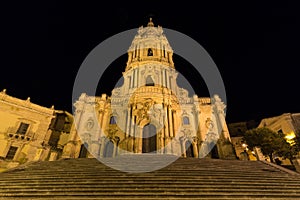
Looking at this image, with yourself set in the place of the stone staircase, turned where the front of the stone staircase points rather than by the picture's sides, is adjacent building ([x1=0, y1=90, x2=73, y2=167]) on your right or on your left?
on your right

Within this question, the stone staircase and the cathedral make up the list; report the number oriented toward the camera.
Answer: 2

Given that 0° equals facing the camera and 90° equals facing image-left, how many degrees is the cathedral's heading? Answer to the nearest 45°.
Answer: approximately 0°

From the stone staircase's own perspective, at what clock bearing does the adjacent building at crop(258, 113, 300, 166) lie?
The adjacent building is roughly at 8 o'clock from the stone staircase.

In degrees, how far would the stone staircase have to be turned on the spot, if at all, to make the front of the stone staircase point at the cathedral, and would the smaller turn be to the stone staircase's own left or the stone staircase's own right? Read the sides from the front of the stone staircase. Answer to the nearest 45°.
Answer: approximately 180°

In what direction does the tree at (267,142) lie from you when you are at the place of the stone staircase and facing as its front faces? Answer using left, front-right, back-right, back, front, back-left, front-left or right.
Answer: back-left

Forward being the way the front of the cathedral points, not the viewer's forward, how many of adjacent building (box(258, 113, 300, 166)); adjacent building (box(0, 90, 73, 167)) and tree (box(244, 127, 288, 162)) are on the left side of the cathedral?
2

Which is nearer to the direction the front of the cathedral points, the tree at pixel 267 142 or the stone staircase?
the stone staircase

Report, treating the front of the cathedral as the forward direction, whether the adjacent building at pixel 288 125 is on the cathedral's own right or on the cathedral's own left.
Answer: on the cathedral's own left

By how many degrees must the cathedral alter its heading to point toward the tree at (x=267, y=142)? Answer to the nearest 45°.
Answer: approximately 90° to its left

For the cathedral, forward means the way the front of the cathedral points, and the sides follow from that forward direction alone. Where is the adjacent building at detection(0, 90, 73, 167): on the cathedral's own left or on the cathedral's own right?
on the cathedral's own right
